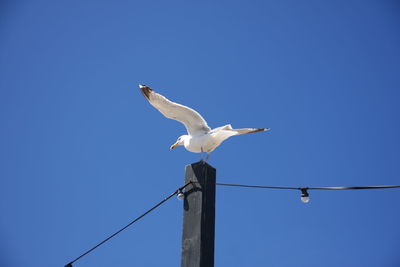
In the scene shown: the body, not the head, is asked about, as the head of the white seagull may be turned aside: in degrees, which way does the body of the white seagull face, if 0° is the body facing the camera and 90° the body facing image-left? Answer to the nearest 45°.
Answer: approximately 45°
